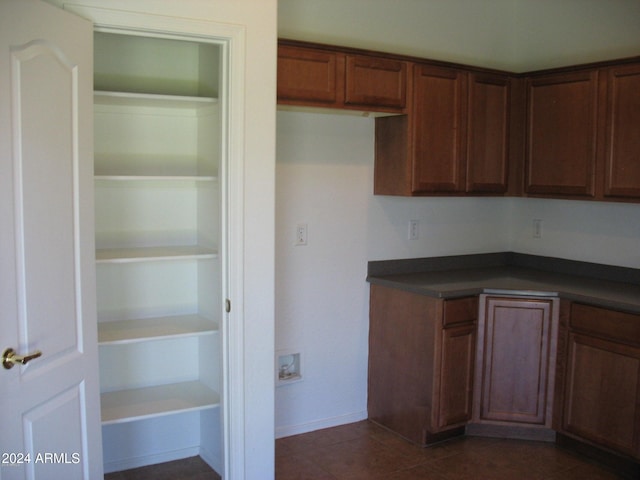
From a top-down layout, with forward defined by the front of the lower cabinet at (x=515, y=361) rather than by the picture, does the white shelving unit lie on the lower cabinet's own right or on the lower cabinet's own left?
on the lower cabinet's own right

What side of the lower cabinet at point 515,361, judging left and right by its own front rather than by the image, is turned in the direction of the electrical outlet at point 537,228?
back

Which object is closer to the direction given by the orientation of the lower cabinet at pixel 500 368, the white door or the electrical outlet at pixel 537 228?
the white door

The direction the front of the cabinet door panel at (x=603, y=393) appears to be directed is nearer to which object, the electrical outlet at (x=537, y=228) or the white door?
the white door

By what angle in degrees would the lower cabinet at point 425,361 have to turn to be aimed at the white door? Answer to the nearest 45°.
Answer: approximately 90° to its right

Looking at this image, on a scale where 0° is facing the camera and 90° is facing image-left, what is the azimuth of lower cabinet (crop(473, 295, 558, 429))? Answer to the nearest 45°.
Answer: approximately 0°
